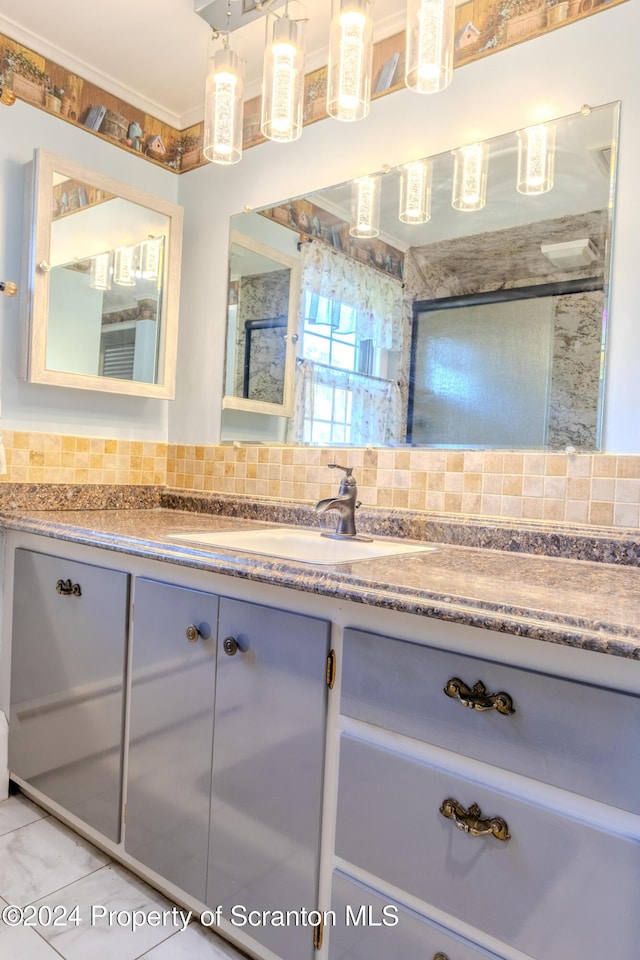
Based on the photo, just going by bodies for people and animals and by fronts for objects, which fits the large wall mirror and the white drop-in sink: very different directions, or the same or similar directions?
same or similar directions

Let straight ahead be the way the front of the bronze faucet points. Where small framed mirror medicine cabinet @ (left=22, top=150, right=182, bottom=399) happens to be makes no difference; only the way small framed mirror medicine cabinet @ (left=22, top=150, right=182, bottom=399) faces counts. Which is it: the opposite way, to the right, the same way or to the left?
to the left

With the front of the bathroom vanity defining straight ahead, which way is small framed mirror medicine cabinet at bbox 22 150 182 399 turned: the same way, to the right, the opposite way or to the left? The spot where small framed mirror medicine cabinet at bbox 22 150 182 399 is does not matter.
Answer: to the left

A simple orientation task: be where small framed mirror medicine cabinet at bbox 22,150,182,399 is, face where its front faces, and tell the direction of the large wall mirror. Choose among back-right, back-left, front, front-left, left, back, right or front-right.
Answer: front

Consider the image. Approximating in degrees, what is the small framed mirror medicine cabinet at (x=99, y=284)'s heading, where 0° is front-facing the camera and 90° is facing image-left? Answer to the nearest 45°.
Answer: approximately 315°

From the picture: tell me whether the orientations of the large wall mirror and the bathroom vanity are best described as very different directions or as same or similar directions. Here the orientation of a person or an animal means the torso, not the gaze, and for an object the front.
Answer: same or similar directions

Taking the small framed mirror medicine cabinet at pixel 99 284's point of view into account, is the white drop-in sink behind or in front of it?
in front

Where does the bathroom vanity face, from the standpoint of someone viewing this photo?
facing the viewer and to the left of the viewer
